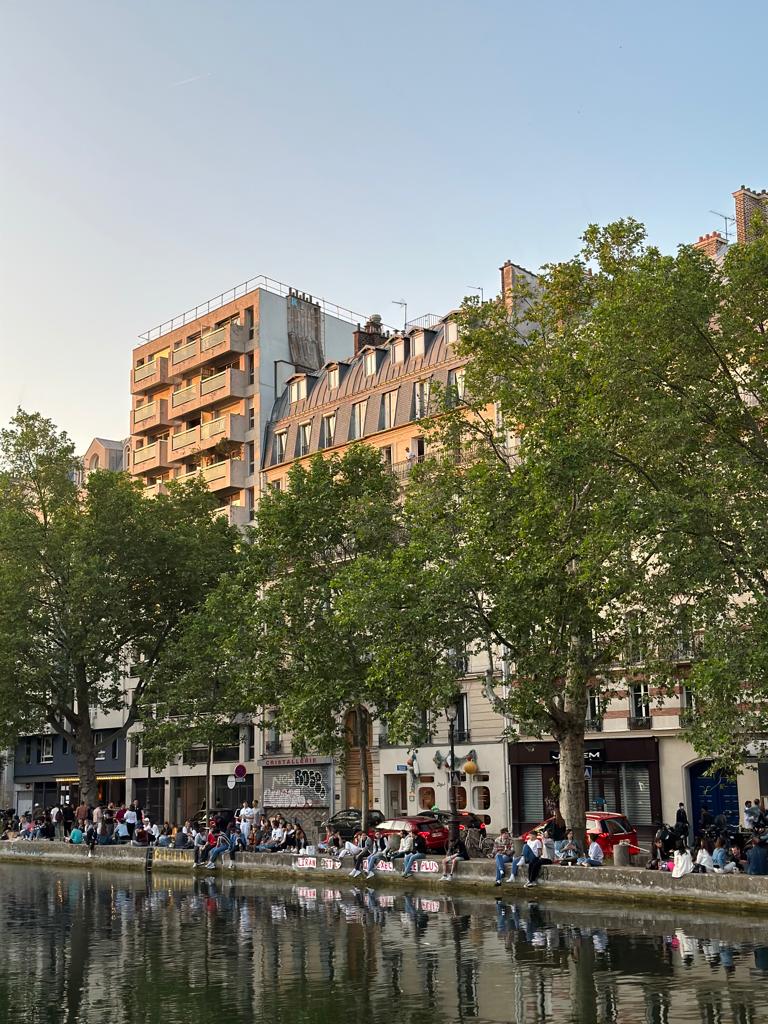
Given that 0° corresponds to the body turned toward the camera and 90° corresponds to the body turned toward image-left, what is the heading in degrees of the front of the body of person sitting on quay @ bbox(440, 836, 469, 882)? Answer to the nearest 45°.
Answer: approximately 45°

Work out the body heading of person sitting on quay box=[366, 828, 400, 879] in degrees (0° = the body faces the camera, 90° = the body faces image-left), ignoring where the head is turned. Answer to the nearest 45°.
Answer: approximately 45°

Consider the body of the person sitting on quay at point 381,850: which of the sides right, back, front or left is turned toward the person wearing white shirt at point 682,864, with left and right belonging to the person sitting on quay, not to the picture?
left

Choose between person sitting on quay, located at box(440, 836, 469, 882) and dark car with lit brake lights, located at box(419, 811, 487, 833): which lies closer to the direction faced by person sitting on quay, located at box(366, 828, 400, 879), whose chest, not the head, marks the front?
the person sitting on quay

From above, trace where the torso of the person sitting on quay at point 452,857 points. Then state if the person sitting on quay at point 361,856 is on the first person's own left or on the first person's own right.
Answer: on the first person's own right

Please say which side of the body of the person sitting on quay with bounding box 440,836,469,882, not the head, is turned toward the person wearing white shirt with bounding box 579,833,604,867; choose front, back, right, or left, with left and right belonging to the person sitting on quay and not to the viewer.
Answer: left

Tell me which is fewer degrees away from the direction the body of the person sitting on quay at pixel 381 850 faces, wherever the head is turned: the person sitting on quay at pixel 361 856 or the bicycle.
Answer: the person sitting on quay

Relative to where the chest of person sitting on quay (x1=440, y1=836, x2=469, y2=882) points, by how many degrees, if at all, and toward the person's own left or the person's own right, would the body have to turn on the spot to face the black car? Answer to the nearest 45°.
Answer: approximately 135° to the person's own right
